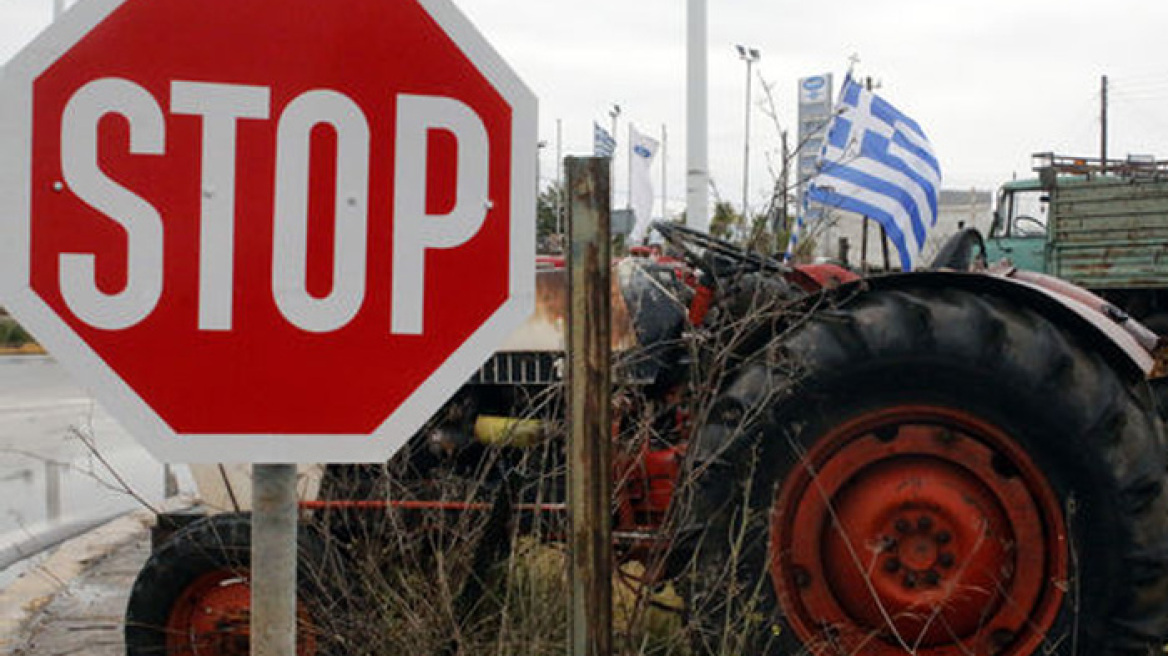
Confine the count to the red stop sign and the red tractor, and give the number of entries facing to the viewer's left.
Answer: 1

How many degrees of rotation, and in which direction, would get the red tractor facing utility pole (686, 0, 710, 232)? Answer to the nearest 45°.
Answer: approximately 90° to its right

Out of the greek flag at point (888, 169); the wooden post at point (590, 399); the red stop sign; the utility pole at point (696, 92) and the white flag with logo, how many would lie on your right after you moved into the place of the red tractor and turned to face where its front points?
3

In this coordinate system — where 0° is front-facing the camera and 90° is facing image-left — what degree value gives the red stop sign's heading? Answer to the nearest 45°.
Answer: approximately 0°

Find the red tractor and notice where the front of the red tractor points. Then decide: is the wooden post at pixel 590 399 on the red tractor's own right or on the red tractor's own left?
on the red tractor's own left

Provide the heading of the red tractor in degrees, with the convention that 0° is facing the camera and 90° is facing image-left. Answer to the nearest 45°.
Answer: approximately 90°

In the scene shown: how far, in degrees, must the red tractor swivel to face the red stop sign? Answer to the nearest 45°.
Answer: approximately 45° to its left

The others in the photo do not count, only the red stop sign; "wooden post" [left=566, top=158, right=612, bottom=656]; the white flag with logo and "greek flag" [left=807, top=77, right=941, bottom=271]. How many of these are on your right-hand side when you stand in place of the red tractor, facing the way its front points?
2

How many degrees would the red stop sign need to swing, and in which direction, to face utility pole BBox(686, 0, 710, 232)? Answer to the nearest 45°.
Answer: approximately 135° to its left

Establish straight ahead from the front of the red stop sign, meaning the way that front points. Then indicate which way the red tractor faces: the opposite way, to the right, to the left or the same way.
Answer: to the right

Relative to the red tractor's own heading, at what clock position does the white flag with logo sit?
The white flag with logo is roughly at 3 o'clock from the red tractor.

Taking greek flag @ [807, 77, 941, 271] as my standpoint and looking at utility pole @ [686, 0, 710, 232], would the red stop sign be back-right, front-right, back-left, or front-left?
back-left
